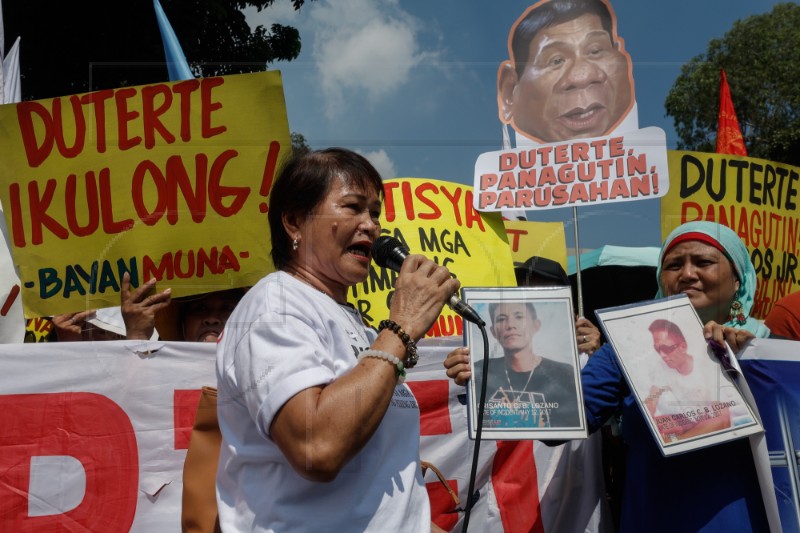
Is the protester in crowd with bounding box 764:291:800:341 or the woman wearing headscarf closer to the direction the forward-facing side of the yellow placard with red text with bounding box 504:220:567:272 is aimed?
the woman wearing headscarf

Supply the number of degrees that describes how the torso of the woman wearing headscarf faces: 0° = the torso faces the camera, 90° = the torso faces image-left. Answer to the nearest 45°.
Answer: approximately 45°

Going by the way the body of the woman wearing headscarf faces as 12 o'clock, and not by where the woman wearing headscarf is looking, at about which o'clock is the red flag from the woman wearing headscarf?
The red flag is roughly at 5 o'clock from the woman wearing headscarf.

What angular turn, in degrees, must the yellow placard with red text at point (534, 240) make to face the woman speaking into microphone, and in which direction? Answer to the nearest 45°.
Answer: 0° — it already faces them

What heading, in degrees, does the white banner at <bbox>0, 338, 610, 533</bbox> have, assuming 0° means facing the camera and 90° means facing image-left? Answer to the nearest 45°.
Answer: approximately 0°

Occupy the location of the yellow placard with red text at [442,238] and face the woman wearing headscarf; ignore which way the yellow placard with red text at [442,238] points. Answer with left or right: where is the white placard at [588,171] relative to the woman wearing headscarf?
left
